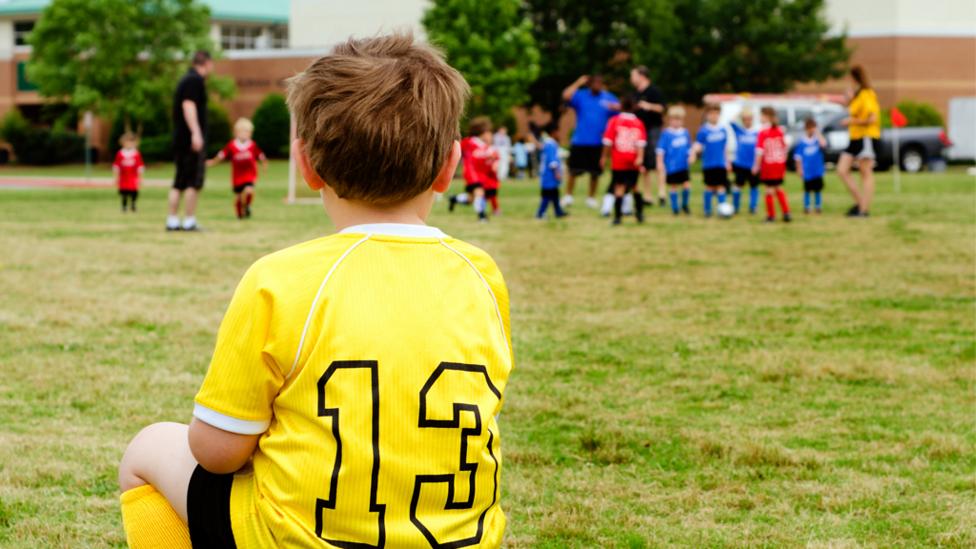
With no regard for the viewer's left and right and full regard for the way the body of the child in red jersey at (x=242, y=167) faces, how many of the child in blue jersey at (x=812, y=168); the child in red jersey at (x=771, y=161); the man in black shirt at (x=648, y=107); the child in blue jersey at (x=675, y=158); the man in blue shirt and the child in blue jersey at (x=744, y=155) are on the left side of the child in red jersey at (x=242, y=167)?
6

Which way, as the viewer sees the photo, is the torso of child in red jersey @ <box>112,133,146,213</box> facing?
toward the camera

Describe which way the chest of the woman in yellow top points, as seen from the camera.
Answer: to the viewer's left

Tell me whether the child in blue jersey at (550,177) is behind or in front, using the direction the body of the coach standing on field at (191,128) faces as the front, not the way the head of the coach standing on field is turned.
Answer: in front

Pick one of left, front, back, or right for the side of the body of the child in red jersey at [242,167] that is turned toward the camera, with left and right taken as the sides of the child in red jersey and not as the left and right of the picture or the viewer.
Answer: front

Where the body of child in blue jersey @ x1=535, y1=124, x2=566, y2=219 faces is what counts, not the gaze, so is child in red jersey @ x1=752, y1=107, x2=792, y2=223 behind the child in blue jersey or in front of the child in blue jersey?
in front

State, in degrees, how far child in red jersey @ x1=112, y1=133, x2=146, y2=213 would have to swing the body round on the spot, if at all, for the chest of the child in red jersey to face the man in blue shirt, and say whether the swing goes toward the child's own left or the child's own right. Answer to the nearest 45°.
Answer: approximately 45° to the child's own left

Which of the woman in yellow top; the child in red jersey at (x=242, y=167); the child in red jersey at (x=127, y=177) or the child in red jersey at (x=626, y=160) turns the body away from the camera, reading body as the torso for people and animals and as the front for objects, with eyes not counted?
the child in red jersey at (x=626, y=160)

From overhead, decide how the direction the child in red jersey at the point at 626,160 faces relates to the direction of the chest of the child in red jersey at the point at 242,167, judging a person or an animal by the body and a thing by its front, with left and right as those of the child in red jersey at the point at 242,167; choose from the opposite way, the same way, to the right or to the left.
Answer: the opposite way

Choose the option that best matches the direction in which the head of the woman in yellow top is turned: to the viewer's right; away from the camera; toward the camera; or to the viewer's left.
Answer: to the viewer's left

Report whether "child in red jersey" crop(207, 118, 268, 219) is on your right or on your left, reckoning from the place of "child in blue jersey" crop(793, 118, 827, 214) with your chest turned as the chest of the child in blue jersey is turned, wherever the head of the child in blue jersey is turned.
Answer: on your right

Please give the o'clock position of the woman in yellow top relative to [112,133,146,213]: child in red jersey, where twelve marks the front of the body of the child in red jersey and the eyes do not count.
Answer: The woman in yellow top is roughly at 10 o'clock from the child in red jersey.

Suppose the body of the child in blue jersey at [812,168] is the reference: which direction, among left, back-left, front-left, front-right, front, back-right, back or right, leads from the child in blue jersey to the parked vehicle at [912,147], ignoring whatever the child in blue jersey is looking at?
back
